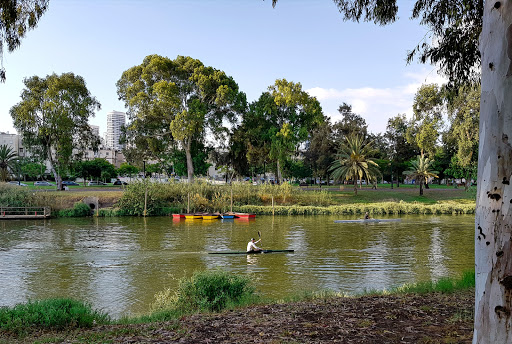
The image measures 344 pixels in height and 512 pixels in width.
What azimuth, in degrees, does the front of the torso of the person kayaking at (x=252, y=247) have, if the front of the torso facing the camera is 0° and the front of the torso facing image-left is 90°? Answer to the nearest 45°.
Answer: approximately 270°

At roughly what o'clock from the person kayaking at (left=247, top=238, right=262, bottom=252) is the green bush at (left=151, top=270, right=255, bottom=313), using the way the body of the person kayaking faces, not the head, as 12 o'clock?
The green bush is roughly at 3 o'clock from the person kayaking.

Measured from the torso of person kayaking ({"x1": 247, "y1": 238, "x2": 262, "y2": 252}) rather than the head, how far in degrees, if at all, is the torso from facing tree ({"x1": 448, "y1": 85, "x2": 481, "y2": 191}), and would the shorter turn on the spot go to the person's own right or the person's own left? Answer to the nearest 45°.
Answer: approximately 45° to the person's own left

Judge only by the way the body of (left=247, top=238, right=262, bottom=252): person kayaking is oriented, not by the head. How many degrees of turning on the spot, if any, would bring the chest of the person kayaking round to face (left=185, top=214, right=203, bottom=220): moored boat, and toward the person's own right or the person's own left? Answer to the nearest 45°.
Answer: approximately 90° to the person's own left

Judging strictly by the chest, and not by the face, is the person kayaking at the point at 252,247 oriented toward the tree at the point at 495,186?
no

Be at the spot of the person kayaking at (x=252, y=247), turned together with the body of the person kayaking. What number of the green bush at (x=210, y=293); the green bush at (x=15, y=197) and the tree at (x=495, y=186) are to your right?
2

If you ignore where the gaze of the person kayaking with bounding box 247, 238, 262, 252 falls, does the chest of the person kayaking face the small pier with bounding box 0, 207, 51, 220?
no
